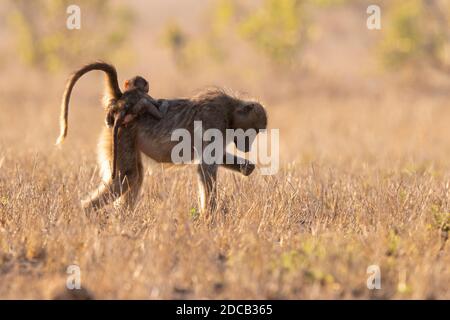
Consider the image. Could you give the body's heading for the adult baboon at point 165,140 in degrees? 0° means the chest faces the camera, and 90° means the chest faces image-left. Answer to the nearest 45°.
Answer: approximately 270°
